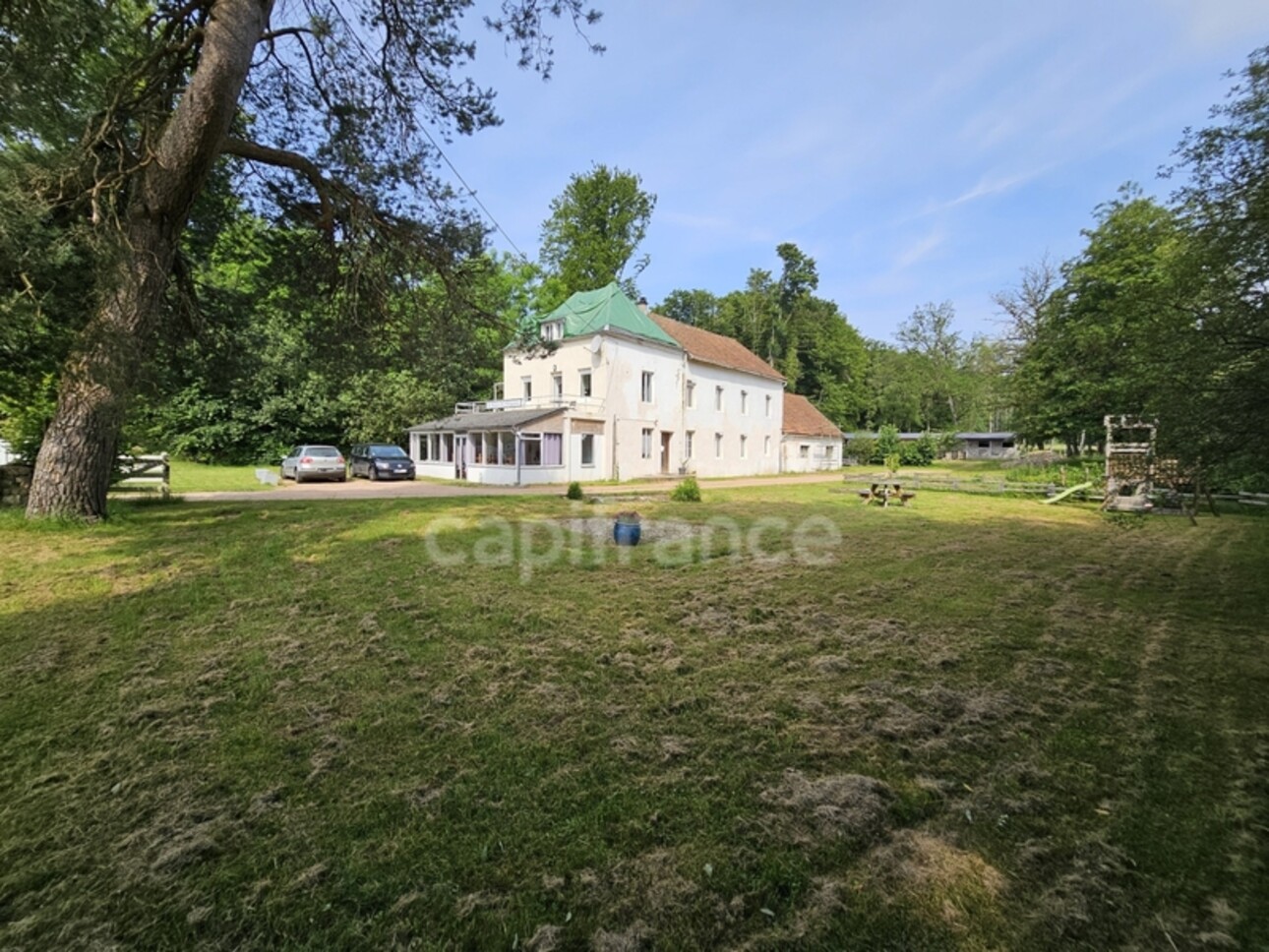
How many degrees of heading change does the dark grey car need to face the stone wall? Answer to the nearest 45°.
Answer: approximately 90° to its right

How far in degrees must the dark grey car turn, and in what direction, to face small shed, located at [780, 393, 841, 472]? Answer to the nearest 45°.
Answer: approximately 45° to its left

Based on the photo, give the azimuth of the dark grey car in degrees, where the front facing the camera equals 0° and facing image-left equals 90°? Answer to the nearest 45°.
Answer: approximately 315°

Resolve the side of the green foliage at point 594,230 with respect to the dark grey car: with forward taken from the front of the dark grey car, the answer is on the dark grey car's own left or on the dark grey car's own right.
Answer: on the dark grey car's own left

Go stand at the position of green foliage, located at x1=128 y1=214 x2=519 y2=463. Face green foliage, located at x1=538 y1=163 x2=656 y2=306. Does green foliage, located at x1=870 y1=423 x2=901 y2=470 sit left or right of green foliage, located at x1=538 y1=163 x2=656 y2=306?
right
